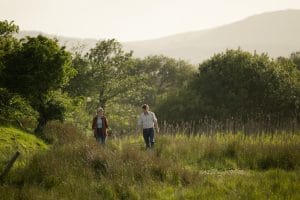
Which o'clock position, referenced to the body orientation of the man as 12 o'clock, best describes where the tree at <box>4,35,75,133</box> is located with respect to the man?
The tree is roughly at 3 o'clock from the man.

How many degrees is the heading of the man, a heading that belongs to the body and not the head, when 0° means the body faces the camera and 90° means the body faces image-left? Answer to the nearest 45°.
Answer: approximately 0°

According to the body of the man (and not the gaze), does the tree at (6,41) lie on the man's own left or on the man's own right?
on the man's own right

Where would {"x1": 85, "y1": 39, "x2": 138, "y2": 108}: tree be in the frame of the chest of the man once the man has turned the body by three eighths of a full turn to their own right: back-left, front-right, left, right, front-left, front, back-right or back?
front-right
